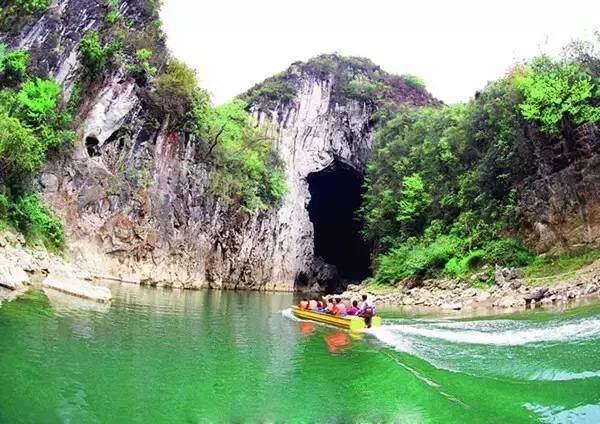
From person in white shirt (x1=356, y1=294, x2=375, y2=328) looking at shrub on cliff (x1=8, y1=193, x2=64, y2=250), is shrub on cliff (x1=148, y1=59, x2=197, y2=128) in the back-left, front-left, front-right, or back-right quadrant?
front-right

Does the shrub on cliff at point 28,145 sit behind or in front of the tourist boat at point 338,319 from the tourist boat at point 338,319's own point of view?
in front

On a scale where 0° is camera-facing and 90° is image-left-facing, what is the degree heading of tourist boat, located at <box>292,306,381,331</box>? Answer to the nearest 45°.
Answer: approximately 135°

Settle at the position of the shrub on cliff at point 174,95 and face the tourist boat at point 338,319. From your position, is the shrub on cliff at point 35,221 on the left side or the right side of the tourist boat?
right

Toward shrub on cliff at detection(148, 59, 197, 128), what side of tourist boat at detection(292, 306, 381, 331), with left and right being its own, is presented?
front
